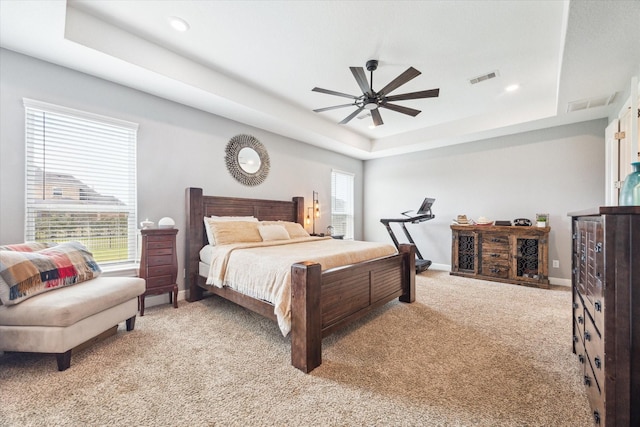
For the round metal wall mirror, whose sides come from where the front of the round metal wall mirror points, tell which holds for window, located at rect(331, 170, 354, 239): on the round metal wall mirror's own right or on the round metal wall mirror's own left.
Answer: on the round metal wall mirror's own left

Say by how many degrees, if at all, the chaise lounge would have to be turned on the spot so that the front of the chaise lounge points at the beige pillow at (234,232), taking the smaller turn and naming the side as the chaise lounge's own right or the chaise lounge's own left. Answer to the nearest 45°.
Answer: approximately 45° to the chaise lounge's own left

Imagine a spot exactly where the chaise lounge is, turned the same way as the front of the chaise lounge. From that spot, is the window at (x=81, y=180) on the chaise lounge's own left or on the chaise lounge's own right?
on the chaise lounge's own left

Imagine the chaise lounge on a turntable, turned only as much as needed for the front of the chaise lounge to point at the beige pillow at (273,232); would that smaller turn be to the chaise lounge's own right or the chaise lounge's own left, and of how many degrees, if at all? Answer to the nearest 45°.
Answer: approximately 45° to the chaise lounge's own left

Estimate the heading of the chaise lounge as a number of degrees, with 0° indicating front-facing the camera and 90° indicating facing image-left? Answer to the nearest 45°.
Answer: approximately 315°

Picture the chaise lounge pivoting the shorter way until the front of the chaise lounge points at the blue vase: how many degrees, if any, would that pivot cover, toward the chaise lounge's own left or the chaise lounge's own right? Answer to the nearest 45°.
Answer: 0° — it already faces it

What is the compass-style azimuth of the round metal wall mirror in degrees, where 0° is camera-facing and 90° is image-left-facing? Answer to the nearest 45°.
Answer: approximately 315°

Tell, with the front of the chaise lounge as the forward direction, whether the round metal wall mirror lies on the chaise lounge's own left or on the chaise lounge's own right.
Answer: on the chaise lounge's own left

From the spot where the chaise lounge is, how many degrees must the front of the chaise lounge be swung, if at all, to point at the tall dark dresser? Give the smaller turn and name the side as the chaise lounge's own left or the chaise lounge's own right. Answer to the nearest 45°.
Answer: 0° — it already faces it

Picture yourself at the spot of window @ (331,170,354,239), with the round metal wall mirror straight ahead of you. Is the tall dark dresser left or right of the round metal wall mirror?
left
